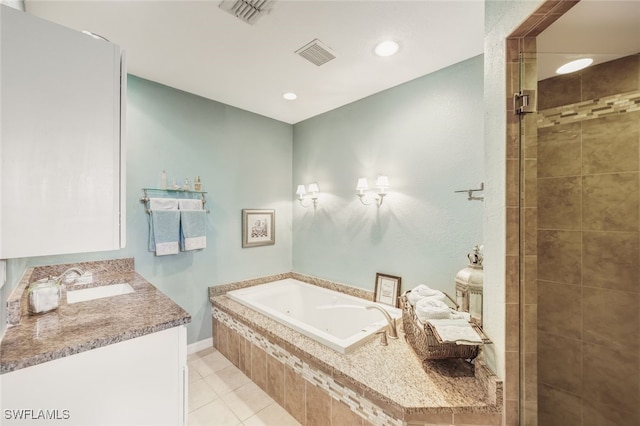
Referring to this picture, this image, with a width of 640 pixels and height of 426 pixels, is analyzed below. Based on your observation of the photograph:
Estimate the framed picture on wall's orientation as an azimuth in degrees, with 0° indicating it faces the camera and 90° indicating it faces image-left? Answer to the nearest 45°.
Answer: approximately 315°

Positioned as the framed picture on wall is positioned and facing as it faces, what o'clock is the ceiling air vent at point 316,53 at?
The ceiling air vent is roughly at 1 o'clock from the framed picture on wall.

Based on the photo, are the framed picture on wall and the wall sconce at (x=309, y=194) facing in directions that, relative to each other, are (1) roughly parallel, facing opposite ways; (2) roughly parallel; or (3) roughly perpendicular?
roughly perpendicular

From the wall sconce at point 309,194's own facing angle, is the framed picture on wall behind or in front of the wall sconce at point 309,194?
in front

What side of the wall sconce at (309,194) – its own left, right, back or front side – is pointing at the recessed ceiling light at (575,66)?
left

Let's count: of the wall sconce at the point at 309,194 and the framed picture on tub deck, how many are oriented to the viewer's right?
0

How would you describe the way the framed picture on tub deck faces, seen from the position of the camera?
facing the viewer and to the left of the viewer

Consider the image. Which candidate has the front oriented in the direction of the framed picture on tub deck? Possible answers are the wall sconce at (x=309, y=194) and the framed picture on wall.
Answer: the framed picture on wall

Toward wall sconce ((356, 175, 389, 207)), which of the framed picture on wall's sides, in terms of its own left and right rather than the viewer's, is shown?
front

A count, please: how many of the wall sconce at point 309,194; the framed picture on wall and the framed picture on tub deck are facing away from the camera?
0

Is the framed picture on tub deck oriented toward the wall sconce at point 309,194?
no

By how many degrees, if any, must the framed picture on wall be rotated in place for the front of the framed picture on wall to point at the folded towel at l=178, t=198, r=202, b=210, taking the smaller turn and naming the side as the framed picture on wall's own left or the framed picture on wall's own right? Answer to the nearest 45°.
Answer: approximately 90° to the framed picture on wall's own right

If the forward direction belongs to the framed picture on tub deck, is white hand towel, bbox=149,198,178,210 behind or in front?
in front

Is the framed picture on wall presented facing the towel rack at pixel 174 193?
no

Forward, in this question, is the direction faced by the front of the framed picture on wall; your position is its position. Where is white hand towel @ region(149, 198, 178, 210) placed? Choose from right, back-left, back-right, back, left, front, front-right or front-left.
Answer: right

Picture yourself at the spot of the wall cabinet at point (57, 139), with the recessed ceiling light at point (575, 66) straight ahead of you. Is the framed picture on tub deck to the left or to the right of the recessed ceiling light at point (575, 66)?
left

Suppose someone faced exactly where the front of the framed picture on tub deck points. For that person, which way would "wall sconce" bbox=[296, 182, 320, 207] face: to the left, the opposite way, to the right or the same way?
the same way

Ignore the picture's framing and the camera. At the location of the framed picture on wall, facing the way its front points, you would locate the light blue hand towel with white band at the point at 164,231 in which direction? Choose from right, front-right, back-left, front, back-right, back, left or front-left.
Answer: right

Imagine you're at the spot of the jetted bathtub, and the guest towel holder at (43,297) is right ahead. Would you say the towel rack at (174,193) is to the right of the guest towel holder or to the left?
right
